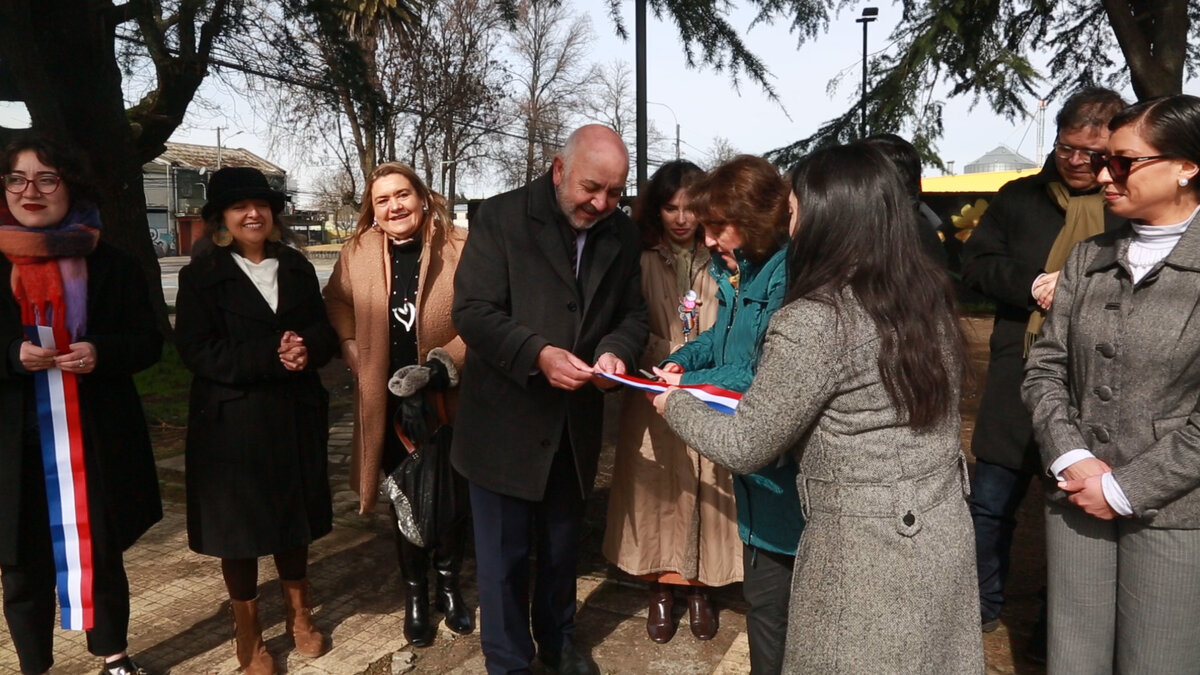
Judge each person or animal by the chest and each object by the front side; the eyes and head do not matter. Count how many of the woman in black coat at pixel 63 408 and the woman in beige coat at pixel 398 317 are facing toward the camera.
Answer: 2

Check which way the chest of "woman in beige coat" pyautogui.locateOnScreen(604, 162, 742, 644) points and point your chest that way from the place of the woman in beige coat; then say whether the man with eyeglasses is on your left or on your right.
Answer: on your left

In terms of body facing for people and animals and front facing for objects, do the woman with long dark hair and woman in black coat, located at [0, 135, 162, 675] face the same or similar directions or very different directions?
very different directions

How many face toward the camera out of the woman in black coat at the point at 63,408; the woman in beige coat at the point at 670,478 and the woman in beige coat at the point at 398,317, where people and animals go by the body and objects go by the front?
3

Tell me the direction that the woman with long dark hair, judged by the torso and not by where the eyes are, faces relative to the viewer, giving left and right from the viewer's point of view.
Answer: facing away from the viewer and to the left of the viewer

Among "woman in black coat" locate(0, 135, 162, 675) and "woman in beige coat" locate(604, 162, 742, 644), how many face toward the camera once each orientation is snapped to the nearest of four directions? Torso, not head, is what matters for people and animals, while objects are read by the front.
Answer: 2

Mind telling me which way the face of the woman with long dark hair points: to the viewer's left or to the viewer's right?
to the viewer's left

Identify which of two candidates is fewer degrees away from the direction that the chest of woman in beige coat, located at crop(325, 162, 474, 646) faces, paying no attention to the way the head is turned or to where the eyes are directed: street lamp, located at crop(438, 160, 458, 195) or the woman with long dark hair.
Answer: the woman with long dark hair

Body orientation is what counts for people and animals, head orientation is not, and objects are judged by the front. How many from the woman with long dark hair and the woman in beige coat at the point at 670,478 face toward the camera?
1
